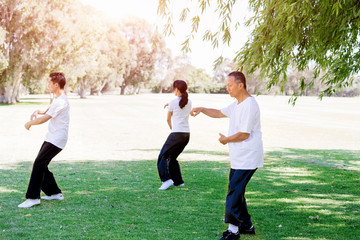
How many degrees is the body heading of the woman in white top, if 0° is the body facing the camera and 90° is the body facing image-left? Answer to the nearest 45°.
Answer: approximately 135°

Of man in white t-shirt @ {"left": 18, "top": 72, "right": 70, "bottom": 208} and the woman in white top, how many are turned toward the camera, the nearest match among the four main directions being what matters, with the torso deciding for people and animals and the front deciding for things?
0

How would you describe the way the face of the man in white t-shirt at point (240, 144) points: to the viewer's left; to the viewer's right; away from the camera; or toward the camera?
to the viewer's left

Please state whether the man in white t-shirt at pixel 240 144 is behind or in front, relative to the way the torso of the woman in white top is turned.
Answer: behind

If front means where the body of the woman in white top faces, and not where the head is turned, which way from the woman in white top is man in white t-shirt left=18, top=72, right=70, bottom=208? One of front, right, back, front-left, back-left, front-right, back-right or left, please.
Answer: left
